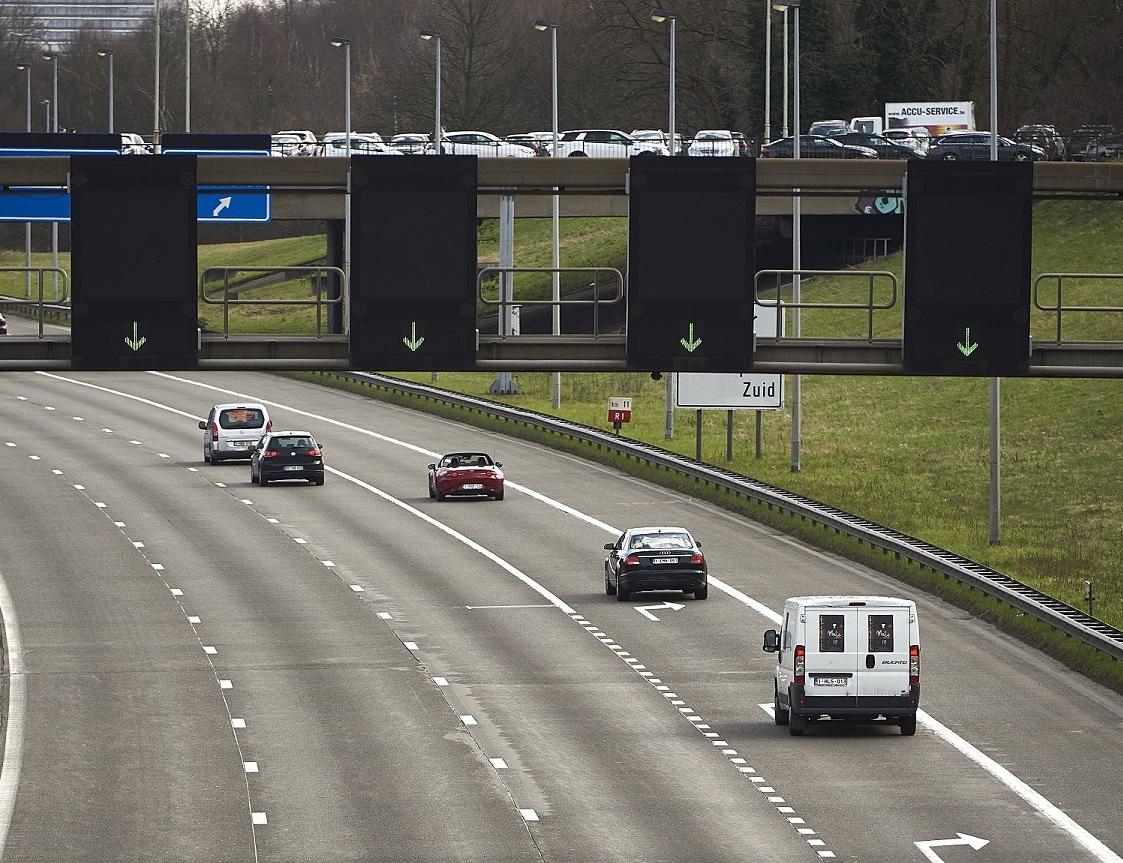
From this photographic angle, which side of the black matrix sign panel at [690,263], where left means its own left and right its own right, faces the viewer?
front

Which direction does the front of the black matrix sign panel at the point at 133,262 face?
toward the camera

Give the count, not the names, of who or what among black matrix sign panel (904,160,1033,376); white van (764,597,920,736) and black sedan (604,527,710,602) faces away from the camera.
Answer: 2

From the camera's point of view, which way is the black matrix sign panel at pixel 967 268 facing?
toward the camera

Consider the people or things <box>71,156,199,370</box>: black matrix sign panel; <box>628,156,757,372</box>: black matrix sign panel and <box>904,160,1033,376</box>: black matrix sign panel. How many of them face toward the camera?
3

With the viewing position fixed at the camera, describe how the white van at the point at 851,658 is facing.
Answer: facing away from the viewer

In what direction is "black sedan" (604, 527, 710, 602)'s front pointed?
away from the camera

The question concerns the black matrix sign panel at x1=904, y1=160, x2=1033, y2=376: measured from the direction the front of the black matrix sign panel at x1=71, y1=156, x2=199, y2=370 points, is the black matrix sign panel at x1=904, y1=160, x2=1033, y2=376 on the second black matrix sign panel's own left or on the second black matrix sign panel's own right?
on the second black matrix sign panel's own left

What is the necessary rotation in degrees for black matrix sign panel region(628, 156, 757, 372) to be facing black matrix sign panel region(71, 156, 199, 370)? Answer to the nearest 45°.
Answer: approximately 90° to its right
